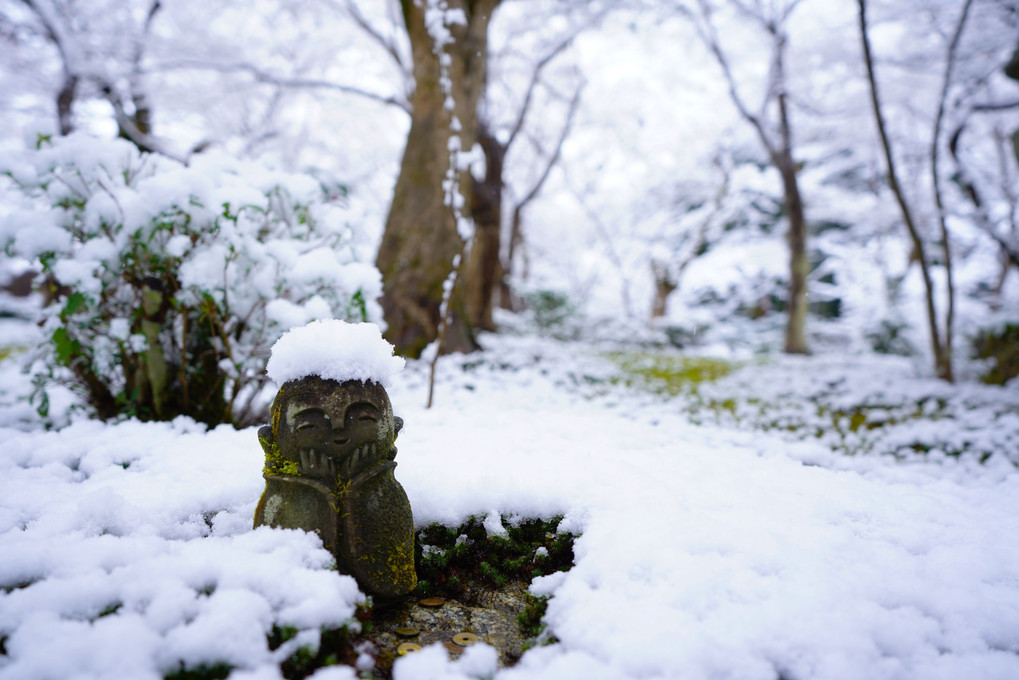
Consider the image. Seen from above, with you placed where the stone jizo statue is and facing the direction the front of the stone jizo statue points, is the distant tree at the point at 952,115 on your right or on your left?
on your left

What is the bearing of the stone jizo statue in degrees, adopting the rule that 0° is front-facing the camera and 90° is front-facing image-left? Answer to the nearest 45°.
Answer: approximately 0°

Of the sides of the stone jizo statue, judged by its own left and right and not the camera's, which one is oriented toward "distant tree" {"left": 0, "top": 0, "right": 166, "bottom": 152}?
back

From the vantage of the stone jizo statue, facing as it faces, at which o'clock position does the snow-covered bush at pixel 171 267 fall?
The snow-covered bush is roughly at 5 o'clock from the stone jizo statue.

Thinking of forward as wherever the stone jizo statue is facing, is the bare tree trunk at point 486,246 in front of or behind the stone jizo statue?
behind

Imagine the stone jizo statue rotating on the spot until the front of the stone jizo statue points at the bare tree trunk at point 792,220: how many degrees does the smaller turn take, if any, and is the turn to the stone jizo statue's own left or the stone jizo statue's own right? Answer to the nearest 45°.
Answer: approximately 135° to the stone jizo statue's own left
